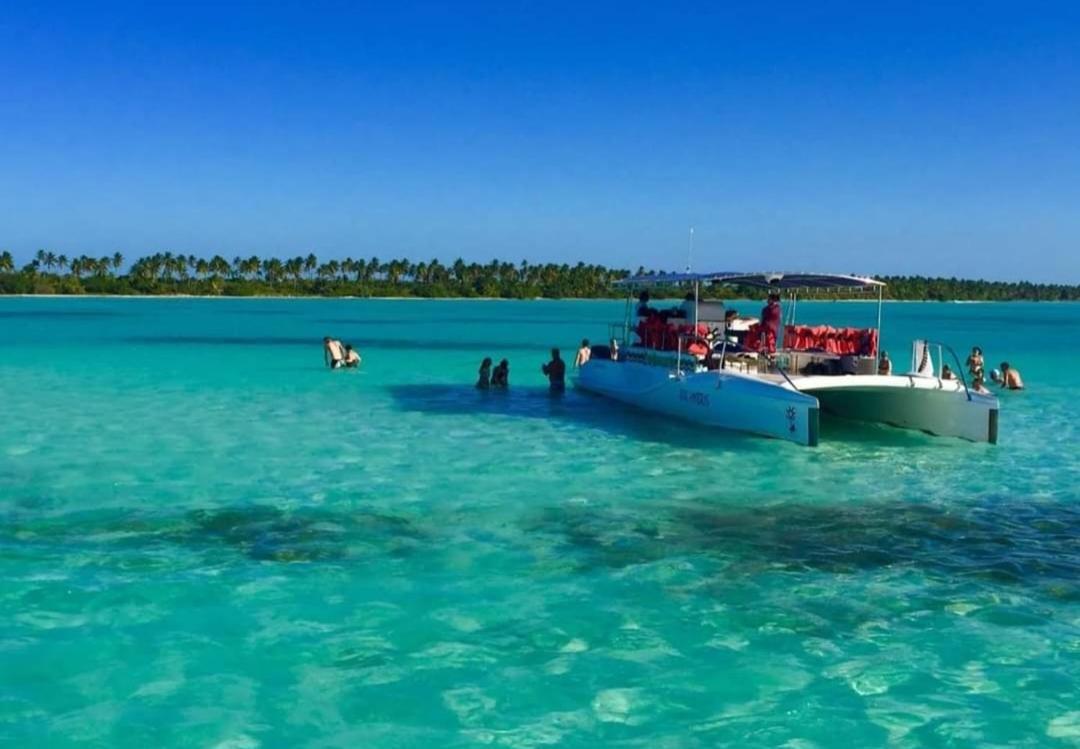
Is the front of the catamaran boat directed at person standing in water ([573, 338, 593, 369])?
no

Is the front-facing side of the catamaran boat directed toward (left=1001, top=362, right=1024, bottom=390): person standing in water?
no
